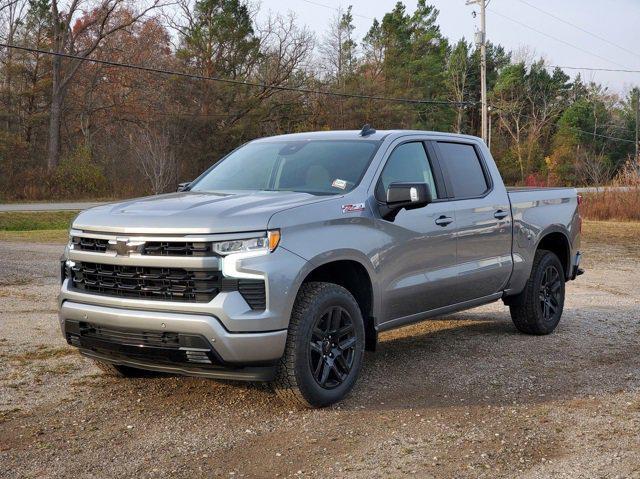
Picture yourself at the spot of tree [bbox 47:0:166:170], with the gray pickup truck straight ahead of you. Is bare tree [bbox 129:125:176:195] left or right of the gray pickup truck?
left

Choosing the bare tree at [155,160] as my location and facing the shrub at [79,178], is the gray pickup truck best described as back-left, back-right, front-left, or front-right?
back-left

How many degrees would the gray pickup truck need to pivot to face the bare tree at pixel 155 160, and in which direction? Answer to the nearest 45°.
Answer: approximately 135° to its right

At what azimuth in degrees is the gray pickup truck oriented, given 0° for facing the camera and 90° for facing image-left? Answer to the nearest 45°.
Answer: approximately 45°

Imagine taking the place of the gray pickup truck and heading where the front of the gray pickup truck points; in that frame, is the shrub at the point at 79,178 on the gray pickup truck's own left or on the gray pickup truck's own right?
on the gray pickup truck's own right

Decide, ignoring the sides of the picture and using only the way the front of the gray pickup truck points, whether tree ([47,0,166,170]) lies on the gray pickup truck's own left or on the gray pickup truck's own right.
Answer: on the gray pickup truck's own right
